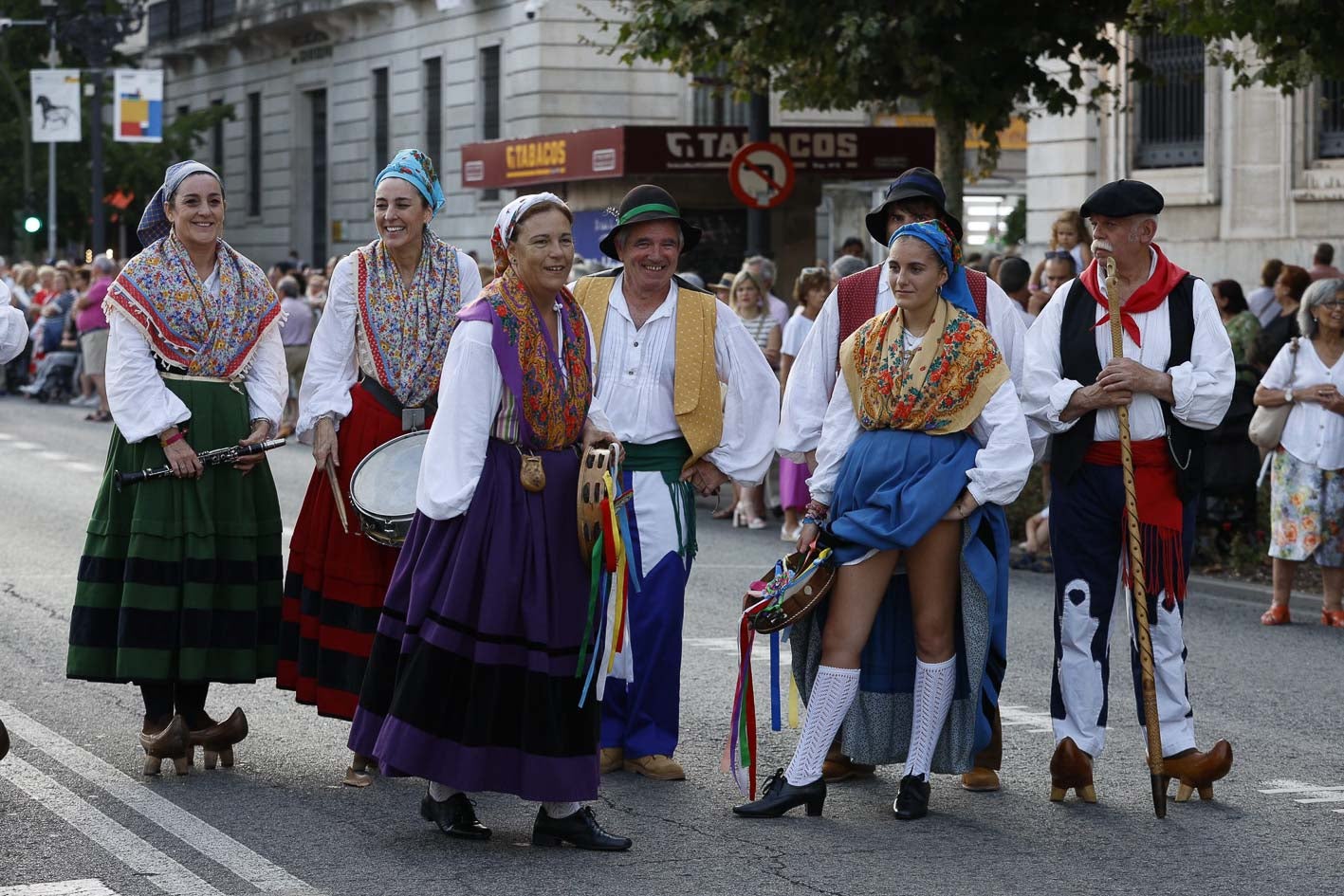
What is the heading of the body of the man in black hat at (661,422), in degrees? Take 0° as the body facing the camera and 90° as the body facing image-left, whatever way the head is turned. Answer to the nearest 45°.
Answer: approximately 0°

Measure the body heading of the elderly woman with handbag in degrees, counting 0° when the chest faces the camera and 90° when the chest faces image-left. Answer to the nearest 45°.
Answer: approximately 0°

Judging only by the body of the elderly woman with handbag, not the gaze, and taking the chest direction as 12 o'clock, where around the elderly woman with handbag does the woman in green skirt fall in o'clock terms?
The woman in green skirt is roughly at 1 o'clock from the elderly woman with handbag.

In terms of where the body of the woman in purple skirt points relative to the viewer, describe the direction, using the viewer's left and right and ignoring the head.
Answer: facing the viewer and to the right of the viewer

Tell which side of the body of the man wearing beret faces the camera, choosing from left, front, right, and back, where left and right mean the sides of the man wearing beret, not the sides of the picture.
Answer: front

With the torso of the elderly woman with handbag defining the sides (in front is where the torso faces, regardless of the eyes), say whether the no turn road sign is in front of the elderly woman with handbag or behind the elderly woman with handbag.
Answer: behind
